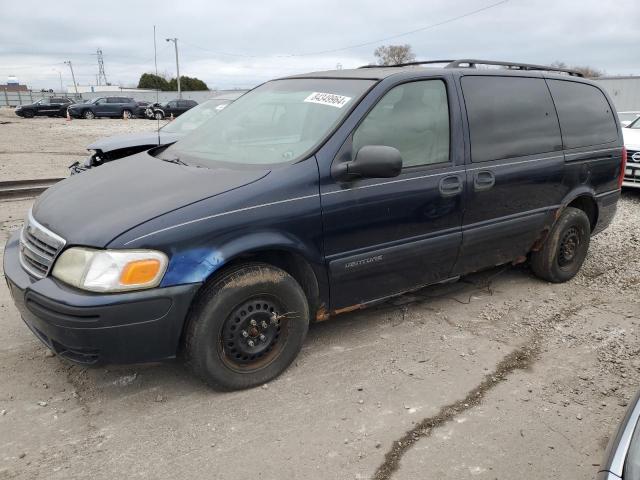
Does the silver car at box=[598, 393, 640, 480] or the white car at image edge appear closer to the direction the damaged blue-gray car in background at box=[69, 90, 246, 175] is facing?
the silver car

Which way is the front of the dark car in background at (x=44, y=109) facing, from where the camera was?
facing to the left of the viewer

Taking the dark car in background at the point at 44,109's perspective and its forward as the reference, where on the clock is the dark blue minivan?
The dark blue minivan is roughly at 9 o'clock from the dark car in background.

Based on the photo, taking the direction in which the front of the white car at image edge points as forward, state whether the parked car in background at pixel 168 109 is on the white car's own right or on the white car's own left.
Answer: on the white car's own right

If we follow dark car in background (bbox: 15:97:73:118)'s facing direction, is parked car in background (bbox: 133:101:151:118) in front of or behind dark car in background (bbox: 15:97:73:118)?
behind

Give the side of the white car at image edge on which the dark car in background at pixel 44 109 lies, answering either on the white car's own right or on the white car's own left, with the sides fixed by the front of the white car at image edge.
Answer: on the white car's own right

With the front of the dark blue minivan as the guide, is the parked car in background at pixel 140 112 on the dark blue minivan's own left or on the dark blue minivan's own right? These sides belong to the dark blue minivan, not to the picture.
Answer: on the dark blue minivan's own right

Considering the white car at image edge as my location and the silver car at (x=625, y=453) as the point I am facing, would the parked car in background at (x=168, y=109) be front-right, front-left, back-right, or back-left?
back-right
